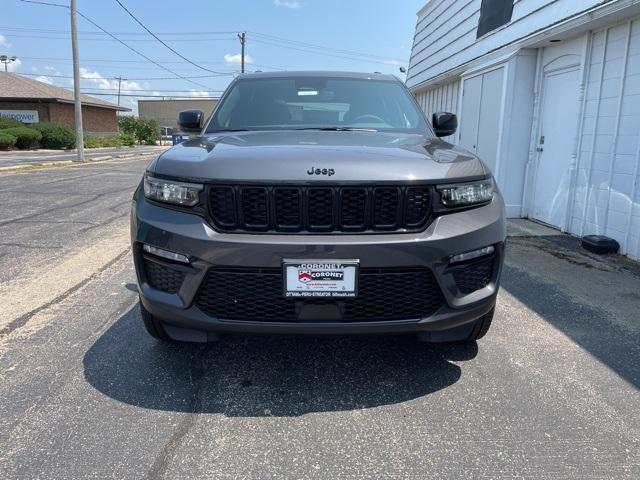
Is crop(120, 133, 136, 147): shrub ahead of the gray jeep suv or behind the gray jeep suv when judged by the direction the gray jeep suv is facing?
behind

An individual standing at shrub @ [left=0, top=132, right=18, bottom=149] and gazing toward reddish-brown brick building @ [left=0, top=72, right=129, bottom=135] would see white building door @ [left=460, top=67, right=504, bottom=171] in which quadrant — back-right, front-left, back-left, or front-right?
back-right

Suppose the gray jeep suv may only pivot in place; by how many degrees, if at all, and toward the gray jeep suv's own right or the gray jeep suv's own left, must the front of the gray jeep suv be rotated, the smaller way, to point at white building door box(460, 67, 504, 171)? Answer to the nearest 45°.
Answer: approximately 180°

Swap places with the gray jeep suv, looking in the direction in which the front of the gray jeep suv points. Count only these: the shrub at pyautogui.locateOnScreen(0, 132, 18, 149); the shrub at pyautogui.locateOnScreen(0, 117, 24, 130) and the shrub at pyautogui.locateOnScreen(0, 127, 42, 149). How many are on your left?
0

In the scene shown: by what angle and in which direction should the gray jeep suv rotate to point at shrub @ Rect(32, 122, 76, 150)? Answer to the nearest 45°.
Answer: approximately 135° to its right

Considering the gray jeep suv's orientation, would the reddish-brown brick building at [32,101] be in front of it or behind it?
behind

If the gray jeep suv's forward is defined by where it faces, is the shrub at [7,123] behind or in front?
behind

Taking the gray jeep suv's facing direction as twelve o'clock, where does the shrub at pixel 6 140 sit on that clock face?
The shrub is roughly at 5 o'clock from the gray jeep suv.

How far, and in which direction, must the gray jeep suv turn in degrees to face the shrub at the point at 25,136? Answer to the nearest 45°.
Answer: approximately 135° to its right

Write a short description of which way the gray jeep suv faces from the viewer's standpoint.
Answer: facing the viewer
